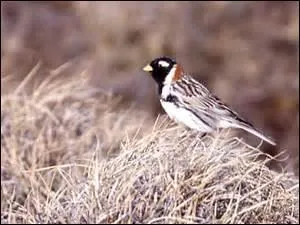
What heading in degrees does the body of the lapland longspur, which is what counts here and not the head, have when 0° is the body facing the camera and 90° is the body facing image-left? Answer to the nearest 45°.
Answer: approximately 90°
